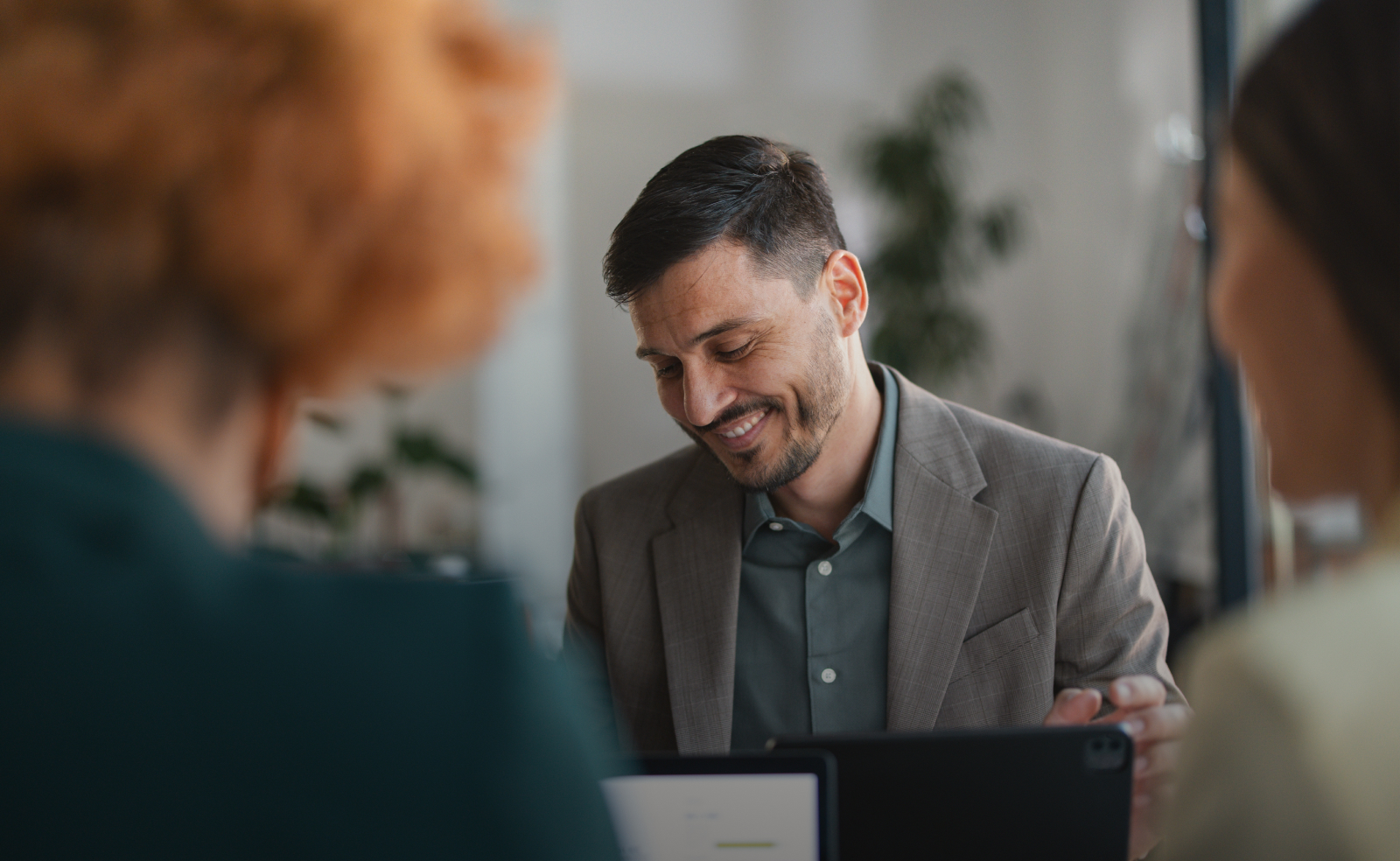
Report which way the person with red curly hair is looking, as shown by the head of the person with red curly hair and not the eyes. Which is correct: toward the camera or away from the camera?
away from the camera

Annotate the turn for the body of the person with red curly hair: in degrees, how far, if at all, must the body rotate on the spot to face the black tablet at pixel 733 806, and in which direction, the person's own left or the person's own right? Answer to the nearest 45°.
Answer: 0° — they already face it

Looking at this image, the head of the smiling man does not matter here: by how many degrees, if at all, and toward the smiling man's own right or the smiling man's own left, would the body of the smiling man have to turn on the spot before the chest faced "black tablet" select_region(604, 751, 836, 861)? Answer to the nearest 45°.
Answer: approximately 45° to the smiling man's own left

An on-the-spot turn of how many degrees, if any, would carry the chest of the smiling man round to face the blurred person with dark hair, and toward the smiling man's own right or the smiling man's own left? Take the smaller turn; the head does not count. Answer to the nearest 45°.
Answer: approximately 45° to the smiling man's own left

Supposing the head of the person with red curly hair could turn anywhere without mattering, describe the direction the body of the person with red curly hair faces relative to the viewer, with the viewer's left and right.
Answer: facing away from the viewer and to the right of the viewer

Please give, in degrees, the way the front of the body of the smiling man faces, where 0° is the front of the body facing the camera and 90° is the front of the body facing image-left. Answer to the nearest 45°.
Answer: approximately 45°

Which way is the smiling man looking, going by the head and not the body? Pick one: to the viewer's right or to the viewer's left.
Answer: to the viewer's left
